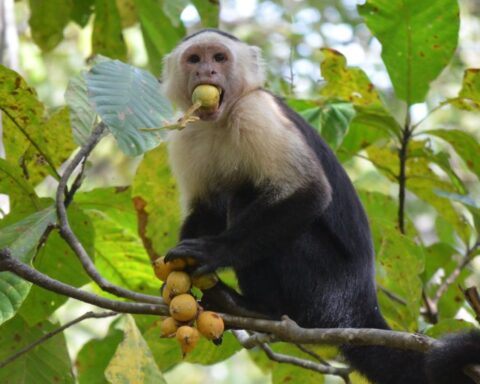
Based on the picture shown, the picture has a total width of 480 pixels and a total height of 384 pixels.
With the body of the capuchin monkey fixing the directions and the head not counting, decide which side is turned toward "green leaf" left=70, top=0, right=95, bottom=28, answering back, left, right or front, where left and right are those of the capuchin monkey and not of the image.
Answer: right

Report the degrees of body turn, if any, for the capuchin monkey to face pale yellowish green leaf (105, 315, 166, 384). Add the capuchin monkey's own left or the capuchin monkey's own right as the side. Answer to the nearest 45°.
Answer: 0° — it already faces it

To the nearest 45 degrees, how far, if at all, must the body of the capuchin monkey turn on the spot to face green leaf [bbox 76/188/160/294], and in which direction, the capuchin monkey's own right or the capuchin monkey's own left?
approximately 45° to the capuchin monkey's own right

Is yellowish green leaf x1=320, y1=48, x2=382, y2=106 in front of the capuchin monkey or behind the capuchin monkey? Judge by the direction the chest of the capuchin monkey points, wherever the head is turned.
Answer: behind

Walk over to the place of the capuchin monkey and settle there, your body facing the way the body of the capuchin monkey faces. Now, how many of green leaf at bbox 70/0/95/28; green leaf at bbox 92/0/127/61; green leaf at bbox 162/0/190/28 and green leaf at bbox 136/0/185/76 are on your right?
4

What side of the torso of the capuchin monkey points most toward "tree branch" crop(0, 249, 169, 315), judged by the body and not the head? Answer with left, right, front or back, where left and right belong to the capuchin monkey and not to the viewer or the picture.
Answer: front

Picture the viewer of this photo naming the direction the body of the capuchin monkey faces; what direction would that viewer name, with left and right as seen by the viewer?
facing the viewer and to the left of the viewer

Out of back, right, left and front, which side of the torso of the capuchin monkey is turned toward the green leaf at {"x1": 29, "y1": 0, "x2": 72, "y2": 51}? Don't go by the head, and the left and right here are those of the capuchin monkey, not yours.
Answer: right

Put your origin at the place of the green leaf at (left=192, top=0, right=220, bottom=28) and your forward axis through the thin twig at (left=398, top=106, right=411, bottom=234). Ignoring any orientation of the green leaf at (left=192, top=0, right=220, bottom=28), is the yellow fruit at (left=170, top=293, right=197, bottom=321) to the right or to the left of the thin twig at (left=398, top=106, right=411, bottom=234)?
right
